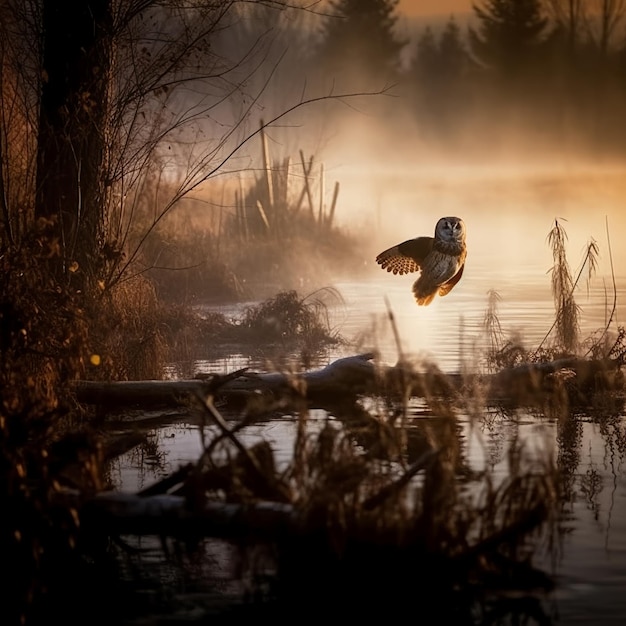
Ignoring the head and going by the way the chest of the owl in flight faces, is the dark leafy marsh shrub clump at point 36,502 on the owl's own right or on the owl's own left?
on the owl's own right

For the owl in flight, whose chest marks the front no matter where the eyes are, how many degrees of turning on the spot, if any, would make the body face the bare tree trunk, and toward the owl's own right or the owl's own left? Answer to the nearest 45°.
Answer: approximately 135° to the owl's own right

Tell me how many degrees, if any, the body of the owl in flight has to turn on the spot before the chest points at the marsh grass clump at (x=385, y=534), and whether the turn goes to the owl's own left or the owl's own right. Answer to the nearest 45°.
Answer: approximately 45° to the owl's own right

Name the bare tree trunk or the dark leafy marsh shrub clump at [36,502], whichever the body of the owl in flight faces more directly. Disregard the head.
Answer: the dark leafy marsh shrub clump

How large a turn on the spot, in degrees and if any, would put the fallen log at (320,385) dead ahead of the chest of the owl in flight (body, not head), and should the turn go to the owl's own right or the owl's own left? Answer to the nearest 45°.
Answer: approximately 90° to the owl's own right

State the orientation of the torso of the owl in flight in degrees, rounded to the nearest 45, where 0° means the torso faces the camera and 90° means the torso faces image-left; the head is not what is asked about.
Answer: approximately 315°
